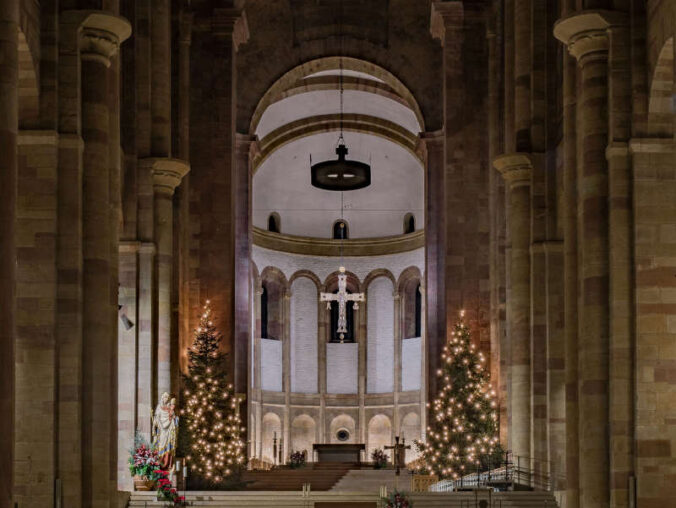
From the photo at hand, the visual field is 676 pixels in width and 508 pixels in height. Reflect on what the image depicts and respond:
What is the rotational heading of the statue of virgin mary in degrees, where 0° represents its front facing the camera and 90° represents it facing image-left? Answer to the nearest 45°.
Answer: approximately 0°

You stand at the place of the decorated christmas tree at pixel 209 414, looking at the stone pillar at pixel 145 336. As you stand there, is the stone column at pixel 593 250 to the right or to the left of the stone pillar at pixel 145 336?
left

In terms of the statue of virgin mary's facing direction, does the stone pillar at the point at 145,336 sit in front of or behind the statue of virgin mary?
behind

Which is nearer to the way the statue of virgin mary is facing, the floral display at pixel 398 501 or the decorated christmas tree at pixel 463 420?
the floral display

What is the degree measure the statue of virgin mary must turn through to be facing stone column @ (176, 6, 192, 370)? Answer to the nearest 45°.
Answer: approximately 180°

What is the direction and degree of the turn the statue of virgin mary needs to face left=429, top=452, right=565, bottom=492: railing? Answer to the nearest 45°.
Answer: approximately 90° to its left

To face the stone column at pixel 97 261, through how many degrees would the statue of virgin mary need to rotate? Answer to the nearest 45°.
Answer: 0° — it already faces it

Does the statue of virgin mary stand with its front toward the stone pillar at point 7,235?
yes
